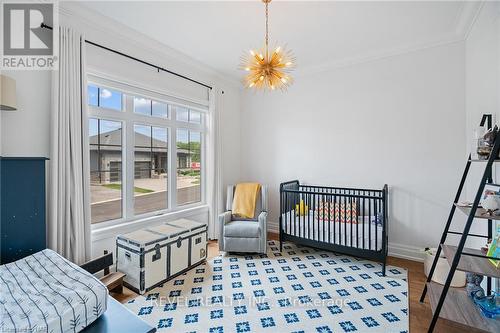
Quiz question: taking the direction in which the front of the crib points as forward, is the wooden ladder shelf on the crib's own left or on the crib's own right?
on the crib's own left

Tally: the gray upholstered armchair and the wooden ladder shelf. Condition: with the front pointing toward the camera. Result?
1

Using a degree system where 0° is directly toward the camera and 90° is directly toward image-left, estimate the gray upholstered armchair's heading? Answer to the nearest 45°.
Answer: approximately 0°

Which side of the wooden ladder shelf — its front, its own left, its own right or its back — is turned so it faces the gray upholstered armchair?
front

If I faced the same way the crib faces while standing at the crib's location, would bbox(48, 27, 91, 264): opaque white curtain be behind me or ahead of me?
ahead

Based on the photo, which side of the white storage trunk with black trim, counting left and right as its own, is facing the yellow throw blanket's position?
left

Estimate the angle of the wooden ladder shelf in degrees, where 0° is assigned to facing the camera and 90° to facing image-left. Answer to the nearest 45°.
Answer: approximately 90°

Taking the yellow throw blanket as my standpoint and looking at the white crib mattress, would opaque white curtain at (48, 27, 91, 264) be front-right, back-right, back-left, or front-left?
back-right

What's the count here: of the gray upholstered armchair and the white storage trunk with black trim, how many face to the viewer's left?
0

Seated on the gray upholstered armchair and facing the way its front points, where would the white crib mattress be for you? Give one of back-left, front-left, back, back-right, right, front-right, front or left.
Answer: left

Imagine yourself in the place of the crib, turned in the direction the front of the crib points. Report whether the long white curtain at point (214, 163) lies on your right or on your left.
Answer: on your right

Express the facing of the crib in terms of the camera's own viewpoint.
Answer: facing the viewer and to the left of the viewer

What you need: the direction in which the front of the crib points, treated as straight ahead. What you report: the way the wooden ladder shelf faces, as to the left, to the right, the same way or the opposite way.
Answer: to the right
